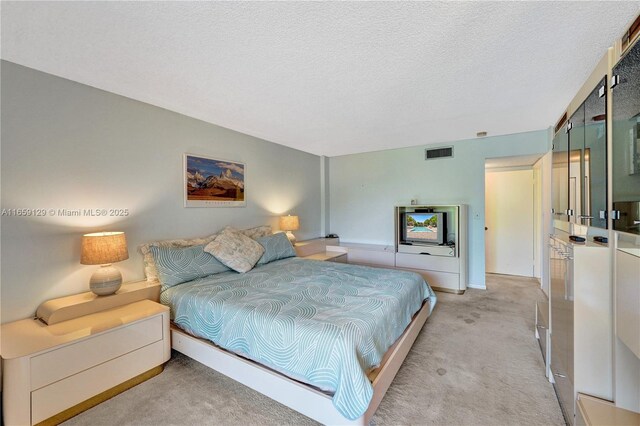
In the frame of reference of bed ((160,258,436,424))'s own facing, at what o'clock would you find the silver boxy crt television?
The silver boxy crt television is roughly at 9 o'clock from the bed.

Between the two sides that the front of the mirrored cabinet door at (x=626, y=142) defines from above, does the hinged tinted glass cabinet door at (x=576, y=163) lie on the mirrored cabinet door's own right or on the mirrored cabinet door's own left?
on the mirrored cabinet door's own right

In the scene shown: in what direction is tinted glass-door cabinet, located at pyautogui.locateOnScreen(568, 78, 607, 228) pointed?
to the viewer's left

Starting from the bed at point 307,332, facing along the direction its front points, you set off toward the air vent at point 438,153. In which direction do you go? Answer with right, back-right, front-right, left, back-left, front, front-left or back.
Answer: left

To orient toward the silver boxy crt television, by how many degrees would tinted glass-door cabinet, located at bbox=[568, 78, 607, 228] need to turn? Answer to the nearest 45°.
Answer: approximately 45° to its right

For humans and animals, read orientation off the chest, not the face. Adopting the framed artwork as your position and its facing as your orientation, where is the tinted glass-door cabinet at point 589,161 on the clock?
The tinted glass-door cabinet is roughly at 12 o'clock from the framed artwork.

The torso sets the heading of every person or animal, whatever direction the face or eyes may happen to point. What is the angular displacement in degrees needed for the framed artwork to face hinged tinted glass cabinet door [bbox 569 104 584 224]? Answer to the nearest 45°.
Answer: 0° — it already faces it

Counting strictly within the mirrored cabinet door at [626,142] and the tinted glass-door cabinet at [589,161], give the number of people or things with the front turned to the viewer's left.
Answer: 2

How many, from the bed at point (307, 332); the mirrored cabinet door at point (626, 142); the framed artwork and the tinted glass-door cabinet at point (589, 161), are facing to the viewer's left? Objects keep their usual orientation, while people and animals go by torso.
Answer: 2

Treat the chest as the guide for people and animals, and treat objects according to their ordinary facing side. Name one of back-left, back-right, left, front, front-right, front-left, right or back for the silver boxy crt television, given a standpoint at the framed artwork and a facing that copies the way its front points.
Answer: front-left

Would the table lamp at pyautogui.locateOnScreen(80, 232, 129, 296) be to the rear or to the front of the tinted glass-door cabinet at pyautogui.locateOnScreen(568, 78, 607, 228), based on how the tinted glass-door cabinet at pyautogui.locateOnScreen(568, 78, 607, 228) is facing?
to the front

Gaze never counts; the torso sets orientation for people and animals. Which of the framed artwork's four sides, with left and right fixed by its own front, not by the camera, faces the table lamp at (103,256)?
right

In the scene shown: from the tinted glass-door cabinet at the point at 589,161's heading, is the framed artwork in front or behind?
in front

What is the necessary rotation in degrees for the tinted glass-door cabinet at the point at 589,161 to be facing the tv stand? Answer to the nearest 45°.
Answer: approximately 45° to its right

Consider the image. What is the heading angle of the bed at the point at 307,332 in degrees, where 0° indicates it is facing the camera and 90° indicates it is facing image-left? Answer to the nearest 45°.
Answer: approximately 315°

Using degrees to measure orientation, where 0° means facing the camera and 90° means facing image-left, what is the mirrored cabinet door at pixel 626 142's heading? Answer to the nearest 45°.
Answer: approximately 90°
